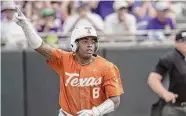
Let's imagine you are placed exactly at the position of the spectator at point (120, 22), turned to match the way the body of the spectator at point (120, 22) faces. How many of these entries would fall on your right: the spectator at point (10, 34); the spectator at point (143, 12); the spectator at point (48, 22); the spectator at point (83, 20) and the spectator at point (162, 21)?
3

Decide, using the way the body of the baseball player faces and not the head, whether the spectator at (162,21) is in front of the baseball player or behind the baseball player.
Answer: behind

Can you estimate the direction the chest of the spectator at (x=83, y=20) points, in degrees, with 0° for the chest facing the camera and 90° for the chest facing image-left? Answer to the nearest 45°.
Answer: approximately 0°

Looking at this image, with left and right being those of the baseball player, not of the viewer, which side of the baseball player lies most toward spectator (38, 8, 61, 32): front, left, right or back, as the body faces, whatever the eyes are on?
back

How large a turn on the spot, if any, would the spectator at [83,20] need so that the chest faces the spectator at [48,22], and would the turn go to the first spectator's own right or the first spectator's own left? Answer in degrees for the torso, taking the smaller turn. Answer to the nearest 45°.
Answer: approximately 90° to the first spectator's own right
